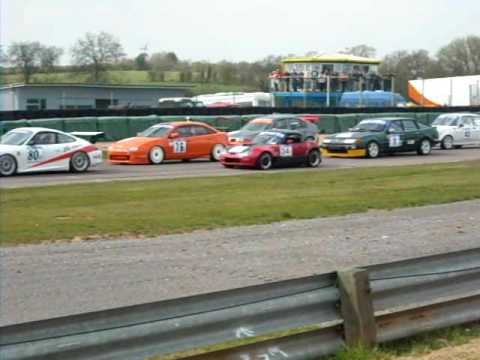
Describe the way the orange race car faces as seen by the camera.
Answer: facing the viewer and to the left of the viewer

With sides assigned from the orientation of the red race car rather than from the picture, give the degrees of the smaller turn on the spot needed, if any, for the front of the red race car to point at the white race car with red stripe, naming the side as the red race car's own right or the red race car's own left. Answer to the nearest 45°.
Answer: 0° — it already faces it

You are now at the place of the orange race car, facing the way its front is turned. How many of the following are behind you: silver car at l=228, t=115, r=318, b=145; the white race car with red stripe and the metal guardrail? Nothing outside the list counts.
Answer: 1

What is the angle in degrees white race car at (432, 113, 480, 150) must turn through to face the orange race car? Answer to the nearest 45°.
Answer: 0° — it already faces it

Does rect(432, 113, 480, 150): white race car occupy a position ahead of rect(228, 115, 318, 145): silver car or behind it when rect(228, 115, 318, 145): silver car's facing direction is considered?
behind

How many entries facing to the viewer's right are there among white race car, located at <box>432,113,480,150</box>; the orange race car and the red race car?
0

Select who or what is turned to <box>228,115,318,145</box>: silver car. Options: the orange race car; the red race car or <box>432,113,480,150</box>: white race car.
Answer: the white race car

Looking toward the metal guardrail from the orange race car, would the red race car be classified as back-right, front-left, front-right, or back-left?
front-left

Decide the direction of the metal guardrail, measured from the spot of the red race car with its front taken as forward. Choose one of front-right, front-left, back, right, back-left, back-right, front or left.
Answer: front-left

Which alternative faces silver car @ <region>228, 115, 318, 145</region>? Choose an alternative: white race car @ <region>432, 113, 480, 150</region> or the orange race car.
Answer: the white race car

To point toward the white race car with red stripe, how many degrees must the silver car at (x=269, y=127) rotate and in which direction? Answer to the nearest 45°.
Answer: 0° — it already faces it

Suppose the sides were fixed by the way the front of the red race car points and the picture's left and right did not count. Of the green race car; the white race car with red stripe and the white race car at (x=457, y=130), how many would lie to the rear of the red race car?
2

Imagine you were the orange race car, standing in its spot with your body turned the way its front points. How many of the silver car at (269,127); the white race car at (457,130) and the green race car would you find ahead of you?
0

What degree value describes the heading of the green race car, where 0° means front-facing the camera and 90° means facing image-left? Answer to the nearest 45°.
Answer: approximately 45°

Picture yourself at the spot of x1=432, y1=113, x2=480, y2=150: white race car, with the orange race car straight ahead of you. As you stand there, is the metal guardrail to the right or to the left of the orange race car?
left

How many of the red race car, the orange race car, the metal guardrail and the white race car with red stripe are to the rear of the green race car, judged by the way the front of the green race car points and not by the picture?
0

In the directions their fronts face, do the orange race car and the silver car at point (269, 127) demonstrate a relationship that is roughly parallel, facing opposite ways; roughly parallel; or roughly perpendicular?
roughly parallel

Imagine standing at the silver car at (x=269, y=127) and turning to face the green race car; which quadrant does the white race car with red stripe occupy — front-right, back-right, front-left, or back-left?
back-right

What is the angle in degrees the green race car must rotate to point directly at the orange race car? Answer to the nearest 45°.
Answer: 0° — it already faces it

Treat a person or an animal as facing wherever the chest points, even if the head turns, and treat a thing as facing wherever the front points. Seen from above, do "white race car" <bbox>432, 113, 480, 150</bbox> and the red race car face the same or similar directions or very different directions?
same or similar directions

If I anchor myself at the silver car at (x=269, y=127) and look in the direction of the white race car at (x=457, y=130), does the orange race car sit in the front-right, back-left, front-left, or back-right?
back-right

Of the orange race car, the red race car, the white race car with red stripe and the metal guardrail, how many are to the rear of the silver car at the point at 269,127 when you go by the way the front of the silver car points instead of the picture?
0

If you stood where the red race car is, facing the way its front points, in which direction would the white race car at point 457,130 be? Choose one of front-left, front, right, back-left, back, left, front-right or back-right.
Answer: back

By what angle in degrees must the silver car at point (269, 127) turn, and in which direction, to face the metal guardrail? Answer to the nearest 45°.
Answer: approximately 45° to its left

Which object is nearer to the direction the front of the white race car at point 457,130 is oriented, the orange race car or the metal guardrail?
the orange race car

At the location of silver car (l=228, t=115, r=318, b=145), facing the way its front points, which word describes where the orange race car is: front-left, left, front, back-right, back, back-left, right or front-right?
front
